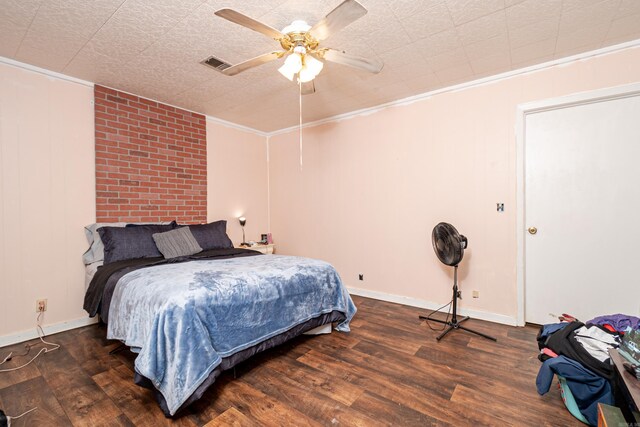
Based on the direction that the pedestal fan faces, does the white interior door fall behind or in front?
behind

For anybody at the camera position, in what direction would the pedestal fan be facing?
facing the viewer and to the left of the viewer

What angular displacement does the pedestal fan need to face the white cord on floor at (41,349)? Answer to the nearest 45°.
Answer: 0° — it already faces it

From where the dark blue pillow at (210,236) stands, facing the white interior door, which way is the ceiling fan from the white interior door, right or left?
right

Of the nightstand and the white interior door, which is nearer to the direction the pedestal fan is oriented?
the nightstand

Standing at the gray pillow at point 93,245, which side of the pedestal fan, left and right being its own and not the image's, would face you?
front

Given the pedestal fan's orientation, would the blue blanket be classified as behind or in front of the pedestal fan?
in front

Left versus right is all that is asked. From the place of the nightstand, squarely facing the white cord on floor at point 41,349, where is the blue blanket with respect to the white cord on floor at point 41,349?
left

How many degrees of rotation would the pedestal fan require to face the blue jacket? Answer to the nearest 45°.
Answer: approximately 90° to its left
